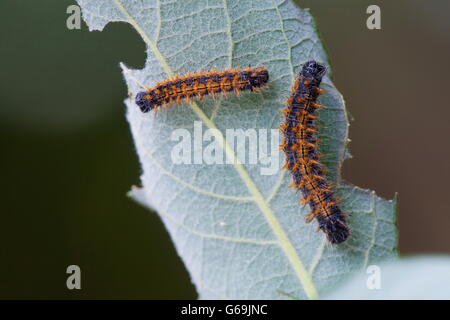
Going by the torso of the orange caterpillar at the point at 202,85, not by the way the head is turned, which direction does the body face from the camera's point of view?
to the viewer's left
